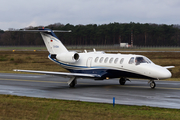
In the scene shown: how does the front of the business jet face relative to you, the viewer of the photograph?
facing the viewer and to the right of the viewer
